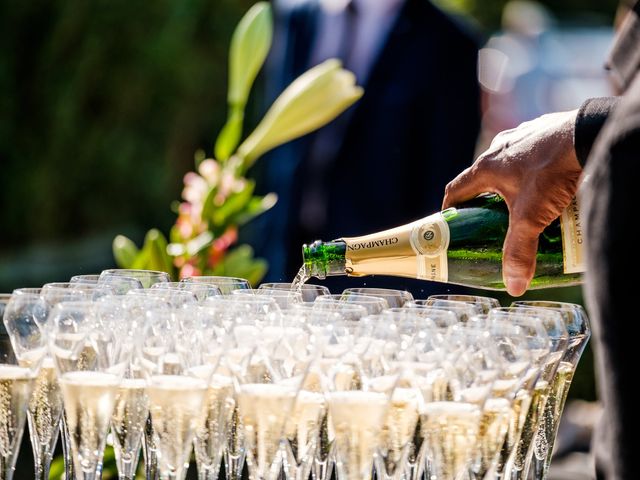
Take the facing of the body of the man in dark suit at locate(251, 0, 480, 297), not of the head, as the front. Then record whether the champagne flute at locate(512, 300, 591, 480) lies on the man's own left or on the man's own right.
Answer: on the man's own left

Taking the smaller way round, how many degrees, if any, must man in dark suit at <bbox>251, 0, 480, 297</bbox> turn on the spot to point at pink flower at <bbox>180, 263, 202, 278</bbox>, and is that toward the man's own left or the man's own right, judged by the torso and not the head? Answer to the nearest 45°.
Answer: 0° — they already face it

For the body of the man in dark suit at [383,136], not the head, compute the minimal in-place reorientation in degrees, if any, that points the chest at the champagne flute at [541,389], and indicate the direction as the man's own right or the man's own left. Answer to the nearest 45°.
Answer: approximately 45° to the man's own left

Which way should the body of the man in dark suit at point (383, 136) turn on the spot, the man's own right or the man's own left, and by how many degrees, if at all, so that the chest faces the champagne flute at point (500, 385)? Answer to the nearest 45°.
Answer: approximately 45° to the man's own left

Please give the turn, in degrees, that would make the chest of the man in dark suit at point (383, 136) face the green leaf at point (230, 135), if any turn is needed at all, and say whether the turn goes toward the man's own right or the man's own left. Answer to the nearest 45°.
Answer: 0° — they already face it

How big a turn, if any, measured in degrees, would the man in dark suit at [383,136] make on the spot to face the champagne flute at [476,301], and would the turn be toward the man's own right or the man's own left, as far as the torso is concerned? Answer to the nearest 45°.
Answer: approximately 45° to the man's own left

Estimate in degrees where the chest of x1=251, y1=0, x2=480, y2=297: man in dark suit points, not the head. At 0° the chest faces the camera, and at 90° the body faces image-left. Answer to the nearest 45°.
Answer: approximately 45°
